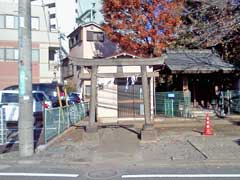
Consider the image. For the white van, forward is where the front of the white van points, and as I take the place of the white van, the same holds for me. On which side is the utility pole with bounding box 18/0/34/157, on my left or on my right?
on my left

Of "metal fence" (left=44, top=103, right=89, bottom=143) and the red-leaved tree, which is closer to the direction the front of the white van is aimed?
the red-leaved tree

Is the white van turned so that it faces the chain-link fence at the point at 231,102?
no
